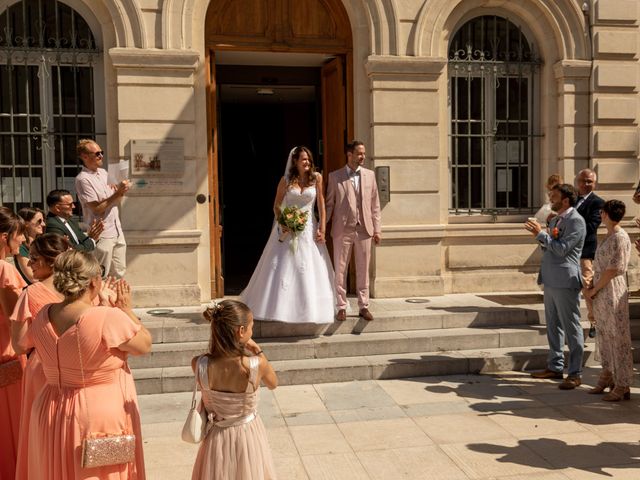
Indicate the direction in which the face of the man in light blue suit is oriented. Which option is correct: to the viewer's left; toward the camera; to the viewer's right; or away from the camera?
to the viewer's left

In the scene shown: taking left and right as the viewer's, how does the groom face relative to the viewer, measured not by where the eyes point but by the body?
facing the viewer

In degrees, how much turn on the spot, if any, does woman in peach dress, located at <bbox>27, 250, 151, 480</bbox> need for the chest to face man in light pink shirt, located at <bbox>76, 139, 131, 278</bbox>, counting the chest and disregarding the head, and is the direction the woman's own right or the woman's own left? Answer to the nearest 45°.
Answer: approximately 45° to the woman's own left

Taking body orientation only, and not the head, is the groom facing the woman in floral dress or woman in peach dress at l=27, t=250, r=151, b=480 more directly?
the woman in peach dress

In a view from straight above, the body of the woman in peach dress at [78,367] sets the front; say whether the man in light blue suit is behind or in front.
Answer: in front

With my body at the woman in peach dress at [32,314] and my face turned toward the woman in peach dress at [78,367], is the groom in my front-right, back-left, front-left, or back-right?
back-left

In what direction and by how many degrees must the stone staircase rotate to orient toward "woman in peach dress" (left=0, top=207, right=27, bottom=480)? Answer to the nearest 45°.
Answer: approximately 45° to its right

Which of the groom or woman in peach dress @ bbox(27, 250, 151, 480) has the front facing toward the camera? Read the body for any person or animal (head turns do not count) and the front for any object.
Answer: the groom

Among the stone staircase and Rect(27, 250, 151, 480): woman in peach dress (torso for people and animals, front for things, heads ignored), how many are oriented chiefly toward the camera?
1

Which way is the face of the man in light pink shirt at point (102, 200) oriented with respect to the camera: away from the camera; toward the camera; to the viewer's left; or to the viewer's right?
to the viewer's right

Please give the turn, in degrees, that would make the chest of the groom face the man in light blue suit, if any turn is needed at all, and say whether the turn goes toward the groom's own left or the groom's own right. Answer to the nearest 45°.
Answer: approximately 45° to the groom's own left

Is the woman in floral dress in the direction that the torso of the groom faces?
no

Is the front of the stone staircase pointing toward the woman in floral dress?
no

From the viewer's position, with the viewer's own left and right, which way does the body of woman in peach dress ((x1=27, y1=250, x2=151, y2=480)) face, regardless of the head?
facing away from the viewer and to the right of the viewer
